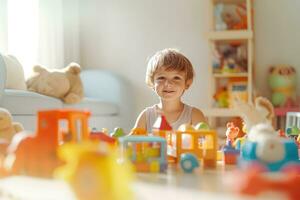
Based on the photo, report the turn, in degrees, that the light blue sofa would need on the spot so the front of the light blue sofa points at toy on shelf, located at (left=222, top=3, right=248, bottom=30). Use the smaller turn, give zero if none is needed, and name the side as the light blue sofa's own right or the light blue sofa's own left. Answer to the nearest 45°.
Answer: approximately 90° to the light blue sofa's own left

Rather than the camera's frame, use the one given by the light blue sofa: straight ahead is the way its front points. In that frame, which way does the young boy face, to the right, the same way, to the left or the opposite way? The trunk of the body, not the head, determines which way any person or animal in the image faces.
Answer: the same way

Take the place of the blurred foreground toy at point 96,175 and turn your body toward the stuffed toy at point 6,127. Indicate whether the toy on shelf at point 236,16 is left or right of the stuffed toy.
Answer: right

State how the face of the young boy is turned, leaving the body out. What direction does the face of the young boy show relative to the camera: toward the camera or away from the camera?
toward the camera

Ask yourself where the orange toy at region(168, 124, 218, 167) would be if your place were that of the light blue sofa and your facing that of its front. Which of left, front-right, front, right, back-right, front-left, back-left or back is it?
front

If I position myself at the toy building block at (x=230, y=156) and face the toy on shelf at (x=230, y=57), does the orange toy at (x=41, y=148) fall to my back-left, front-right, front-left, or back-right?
back-left

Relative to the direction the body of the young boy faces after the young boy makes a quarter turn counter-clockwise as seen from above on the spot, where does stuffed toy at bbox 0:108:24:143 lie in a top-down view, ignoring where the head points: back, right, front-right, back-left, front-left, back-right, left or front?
back-right

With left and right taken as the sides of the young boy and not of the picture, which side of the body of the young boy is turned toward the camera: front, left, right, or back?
front

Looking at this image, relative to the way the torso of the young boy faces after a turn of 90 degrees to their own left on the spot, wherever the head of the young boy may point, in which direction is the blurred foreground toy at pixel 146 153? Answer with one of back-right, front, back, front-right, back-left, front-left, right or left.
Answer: right

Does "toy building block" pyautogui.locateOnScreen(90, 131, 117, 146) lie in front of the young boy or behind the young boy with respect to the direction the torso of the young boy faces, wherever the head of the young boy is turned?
in front

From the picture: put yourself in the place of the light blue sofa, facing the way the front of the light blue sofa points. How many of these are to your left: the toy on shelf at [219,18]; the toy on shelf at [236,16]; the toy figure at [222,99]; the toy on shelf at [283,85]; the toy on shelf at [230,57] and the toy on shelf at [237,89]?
6

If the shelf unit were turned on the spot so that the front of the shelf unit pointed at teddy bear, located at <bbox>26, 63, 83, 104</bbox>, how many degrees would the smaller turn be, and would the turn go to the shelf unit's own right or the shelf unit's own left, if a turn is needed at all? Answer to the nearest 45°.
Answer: approximately 45° to the shelf unit's own right

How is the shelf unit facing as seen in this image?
toward the camera

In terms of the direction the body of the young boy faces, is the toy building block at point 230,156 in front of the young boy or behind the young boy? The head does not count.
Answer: in front

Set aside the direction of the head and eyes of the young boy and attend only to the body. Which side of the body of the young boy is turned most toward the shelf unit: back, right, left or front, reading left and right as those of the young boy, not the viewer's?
back

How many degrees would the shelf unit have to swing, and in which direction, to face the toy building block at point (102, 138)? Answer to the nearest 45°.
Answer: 0° — it already faces it

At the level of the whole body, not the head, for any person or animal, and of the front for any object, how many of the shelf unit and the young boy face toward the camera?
2

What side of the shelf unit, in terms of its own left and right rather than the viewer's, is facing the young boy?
front

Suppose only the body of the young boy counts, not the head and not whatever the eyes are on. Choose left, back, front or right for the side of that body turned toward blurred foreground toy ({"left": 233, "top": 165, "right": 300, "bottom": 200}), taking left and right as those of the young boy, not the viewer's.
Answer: front

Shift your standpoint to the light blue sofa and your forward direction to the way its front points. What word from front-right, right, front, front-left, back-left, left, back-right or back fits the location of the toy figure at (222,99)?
left

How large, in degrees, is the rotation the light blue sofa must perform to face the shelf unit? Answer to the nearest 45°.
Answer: approximately 90° to its left
